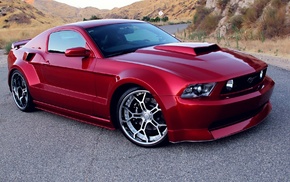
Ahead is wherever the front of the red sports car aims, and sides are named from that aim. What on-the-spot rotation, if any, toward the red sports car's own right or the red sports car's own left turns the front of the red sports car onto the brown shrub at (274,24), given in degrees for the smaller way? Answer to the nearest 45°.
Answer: approximately 90° to the red sports car's own left

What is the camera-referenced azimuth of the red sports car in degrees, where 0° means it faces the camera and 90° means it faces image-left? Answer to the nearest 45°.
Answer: approximately 315°

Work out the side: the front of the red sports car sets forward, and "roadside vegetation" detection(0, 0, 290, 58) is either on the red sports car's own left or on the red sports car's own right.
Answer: on the red sports car's own left

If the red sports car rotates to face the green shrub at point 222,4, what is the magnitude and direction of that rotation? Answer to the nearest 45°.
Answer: approximately 135° to its left

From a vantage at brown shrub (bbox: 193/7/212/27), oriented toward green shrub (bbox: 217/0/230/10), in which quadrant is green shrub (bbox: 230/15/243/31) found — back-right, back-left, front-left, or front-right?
front-right

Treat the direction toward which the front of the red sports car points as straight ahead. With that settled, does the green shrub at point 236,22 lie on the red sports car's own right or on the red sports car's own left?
on the red sports car's own left

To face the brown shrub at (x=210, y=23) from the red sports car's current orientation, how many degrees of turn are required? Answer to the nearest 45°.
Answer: approximately 135° to its left

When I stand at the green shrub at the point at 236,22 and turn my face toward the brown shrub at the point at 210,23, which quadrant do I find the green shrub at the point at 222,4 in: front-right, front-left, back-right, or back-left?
front-right

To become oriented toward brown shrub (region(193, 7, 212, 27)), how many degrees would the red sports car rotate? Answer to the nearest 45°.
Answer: approximately 135° to its left
